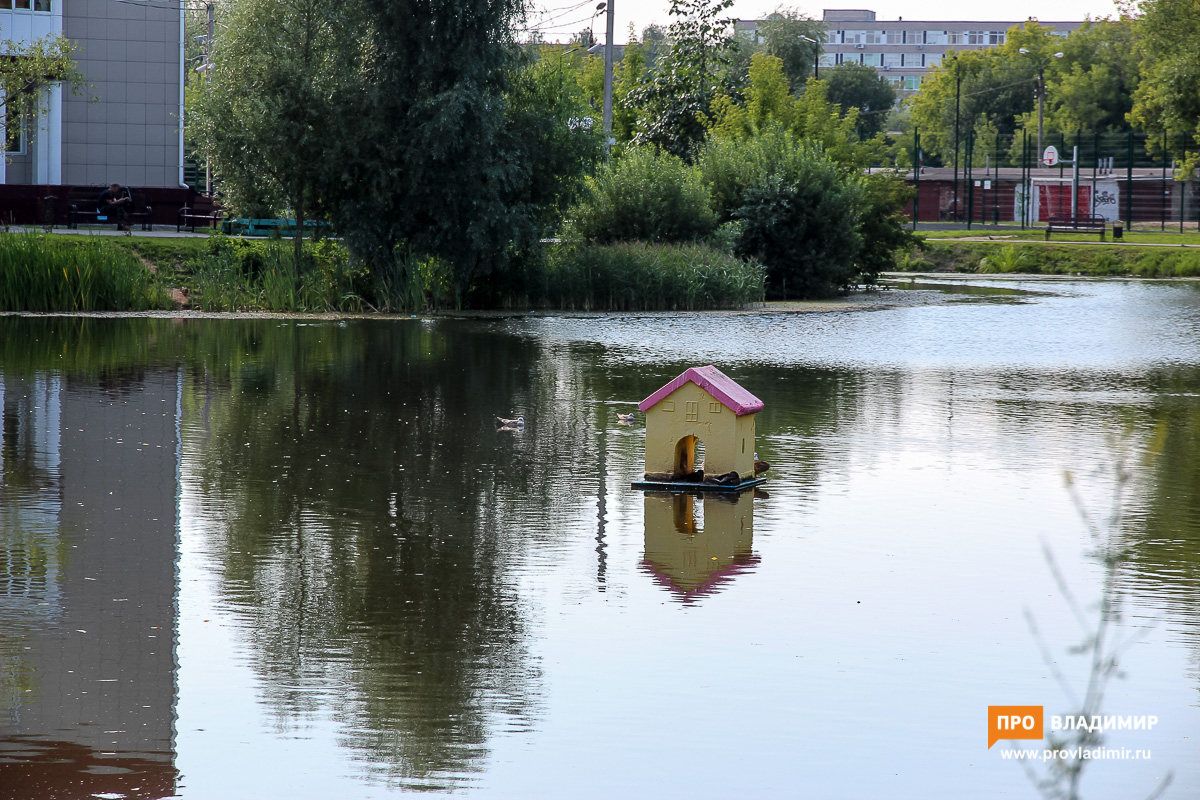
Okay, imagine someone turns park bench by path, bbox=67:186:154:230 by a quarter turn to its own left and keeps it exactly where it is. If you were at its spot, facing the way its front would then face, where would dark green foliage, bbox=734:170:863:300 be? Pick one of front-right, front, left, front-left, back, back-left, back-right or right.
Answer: front

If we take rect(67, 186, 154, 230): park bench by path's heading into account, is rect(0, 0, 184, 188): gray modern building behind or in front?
behind

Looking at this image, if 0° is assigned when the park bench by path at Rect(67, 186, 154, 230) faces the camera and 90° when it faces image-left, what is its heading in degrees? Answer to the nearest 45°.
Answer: approximately 0°

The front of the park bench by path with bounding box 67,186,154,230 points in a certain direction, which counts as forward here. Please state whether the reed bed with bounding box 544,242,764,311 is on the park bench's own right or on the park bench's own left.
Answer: on the park bench's own left

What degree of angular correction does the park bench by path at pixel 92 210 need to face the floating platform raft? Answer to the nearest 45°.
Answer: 0° — it already faces it

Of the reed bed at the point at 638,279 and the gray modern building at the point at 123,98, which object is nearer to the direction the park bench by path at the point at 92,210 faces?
the reed bed

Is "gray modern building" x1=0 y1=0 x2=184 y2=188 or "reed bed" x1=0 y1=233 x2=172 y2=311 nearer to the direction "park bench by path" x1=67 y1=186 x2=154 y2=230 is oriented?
the reed bed

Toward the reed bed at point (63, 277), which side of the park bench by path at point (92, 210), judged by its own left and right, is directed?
front

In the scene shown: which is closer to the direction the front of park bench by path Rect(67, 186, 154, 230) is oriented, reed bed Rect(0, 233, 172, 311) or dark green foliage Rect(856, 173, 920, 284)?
the reed bed
